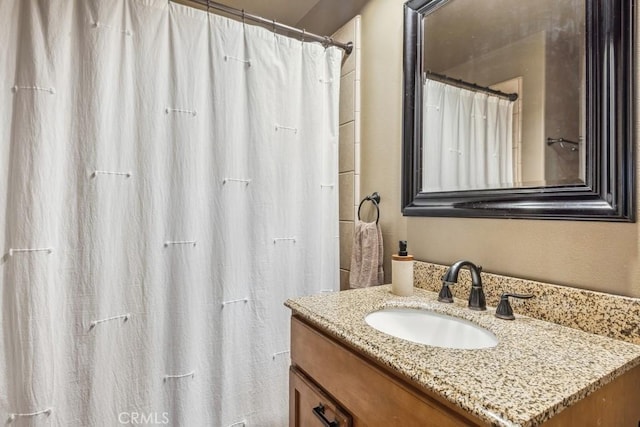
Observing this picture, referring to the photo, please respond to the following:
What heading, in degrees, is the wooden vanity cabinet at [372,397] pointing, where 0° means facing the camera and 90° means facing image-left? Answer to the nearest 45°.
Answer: approximately 45°

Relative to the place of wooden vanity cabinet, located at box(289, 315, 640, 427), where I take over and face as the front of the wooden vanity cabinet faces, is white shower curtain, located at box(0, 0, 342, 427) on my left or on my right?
on my right
